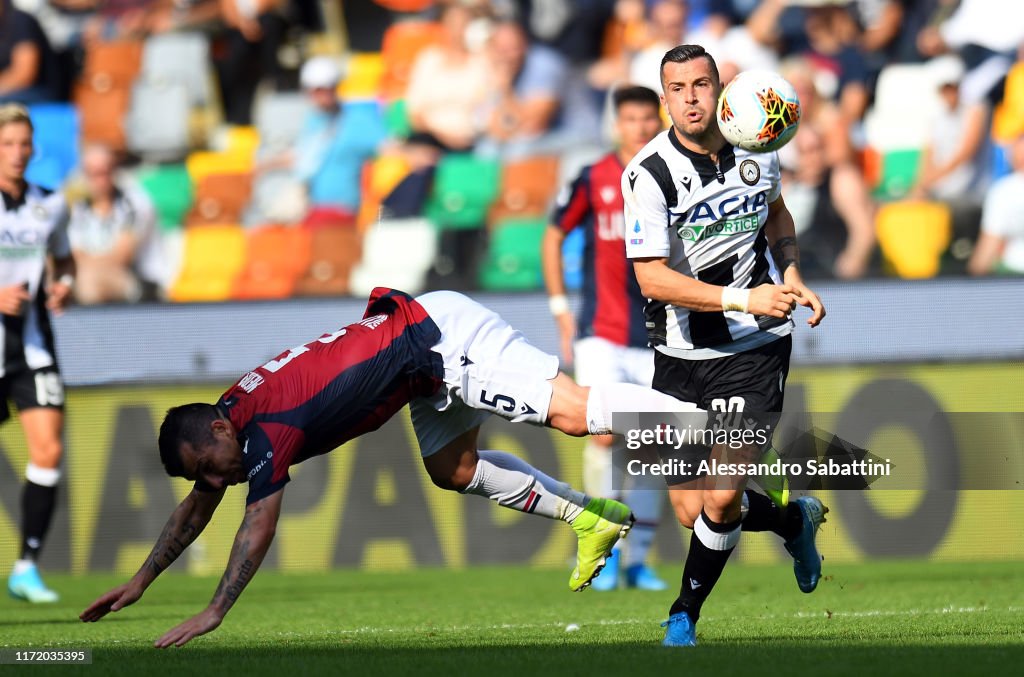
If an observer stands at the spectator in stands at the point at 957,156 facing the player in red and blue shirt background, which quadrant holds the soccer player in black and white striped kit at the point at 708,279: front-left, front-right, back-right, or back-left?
front-left

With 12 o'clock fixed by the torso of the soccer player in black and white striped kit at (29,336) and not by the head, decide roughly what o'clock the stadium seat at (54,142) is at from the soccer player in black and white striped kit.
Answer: The stadium seat is roughly at 6 o'clock from the soccer player in black and white striped kit.

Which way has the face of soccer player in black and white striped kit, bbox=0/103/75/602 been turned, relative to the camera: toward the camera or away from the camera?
toward the camera

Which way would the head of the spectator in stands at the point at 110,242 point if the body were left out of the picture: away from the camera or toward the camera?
toward the camera

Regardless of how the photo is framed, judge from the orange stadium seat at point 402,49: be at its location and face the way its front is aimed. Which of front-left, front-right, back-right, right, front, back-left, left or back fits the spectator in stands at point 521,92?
front-left

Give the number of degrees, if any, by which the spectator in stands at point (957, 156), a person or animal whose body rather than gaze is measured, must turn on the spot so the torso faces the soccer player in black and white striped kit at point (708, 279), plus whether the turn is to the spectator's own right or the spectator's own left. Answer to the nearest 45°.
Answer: approximately 45° to the spectator's own left

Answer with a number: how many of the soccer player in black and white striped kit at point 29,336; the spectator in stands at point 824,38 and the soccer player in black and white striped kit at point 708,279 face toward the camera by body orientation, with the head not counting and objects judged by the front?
3

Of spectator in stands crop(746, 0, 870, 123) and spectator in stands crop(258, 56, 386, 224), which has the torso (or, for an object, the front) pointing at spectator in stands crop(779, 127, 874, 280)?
spectator in stands crop(746, 0, 870, 123)

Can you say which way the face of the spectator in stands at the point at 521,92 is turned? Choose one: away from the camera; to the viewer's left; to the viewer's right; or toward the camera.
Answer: toward the camera

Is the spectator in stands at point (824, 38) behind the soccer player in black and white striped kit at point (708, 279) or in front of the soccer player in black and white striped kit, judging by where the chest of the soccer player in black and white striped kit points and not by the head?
behind

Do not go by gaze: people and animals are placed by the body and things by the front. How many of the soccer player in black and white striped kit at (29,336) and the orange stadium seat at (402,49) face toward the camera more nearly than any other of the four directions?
2

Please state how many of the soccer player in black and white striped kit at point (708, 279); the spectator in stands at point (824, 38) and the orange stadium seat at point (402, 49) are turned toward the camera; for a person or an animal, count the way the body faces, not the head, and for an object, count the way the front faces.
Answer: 3

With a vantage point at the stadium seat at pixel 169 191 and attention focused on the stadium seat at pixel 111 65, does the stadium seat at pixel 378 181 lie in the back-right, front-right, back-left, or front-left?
back-right

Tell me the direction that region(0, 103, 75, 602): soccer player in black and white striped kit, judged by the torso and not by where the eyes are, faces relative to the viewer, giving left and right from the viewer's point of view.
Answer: facing the viewer

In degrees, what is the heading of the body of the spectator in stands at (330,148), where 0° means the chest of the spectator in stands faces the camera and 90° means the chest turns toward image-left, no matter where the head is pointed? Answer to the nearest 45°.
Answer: approximately 45°

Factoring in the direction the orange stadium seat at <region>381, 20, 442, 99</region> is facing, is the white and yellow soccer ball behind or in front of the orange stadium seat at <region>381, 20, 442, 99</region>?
in front

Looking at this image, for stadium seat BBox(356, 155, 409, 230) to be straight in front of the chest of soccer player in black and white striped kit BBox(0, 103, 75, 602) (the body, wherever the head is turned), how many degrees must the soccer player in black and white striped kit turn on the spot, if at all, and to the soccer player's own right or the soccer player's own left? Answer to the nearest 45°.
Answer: approximately 135° to the soccer player's own left
